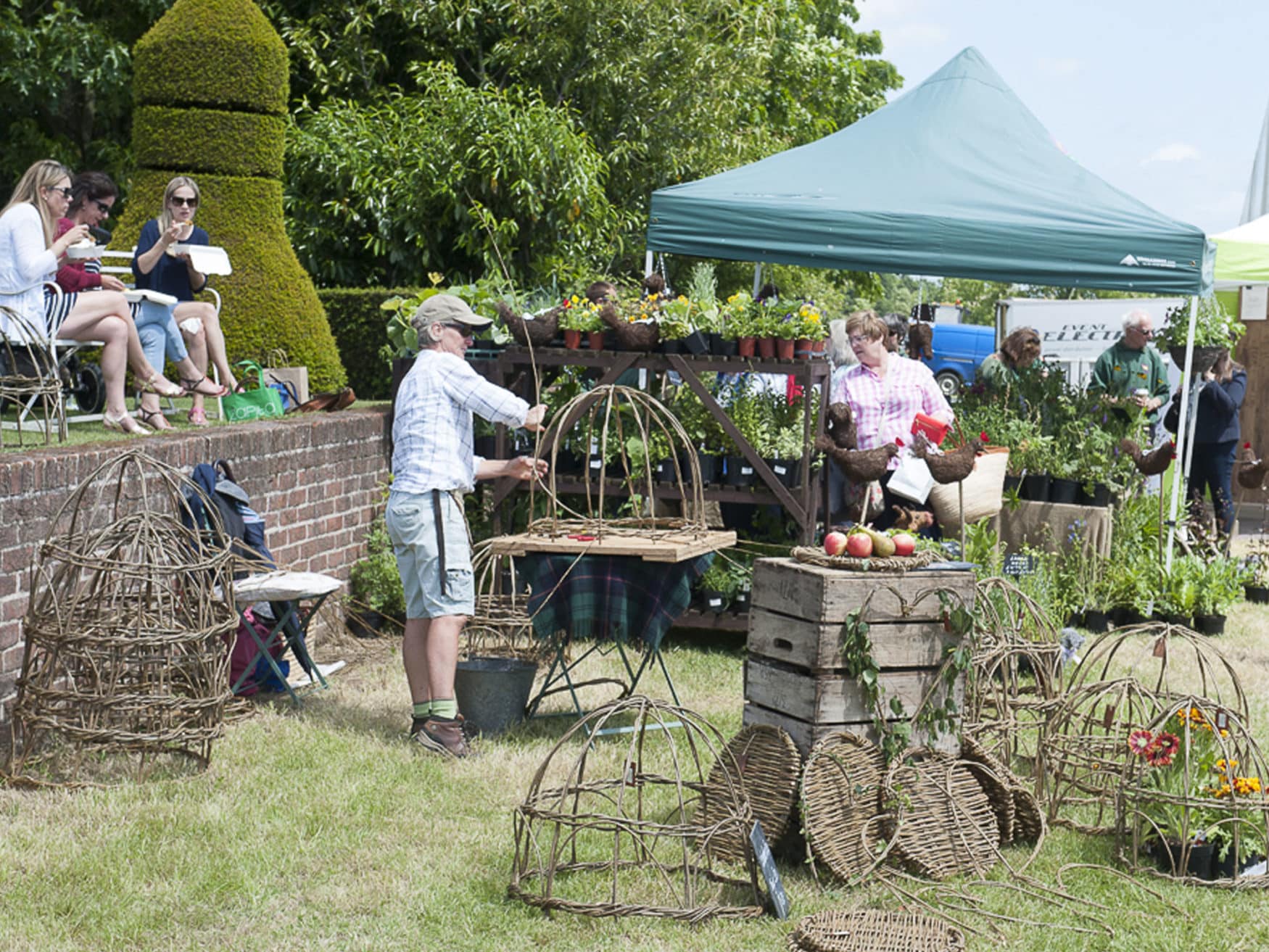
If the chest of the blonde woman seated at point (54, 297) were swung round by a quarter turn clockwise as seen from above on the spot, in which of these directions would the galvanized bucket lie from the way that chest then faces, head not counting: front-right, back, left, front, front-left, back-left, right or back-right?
front-left

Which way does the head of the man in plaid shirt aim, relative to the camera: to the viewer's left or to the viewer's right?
to the viewer's right

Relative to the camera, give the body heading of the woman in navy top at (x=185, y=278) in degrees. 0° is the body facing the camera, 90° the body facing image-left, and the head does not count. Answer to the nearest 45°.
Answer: approximately 315°

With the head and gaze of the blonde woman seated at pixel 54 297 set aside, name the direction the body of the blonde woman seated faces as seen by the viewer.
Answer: to the viewer's right

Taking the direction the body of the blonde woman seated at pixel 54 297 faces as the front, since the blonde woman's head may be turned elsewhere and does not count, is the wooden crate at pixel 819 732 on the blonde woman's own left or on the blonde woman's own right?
on the blonde woman's own right

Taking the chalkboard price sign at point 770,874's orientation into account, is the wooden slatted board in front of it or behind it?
behind

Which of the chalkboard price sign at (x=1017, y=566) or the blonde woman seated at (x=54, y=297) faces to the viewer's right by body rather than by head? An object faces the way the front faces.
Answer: the blonde woman seated

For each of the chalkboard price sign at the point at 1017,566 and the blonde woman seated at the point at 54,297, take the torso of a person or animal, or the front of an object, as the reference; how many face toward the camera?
1

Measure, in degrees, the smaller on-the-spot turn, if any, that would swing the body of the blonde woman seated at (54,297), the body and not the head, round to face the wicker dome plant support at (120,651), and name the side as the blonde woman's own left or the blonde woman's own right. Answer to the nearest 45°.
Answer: approximately 90° to the blonde woman's own right

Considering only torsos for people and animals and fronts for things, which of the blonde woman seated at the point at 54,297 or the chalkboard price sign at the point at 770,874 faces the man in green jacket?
the blonde woman seated
